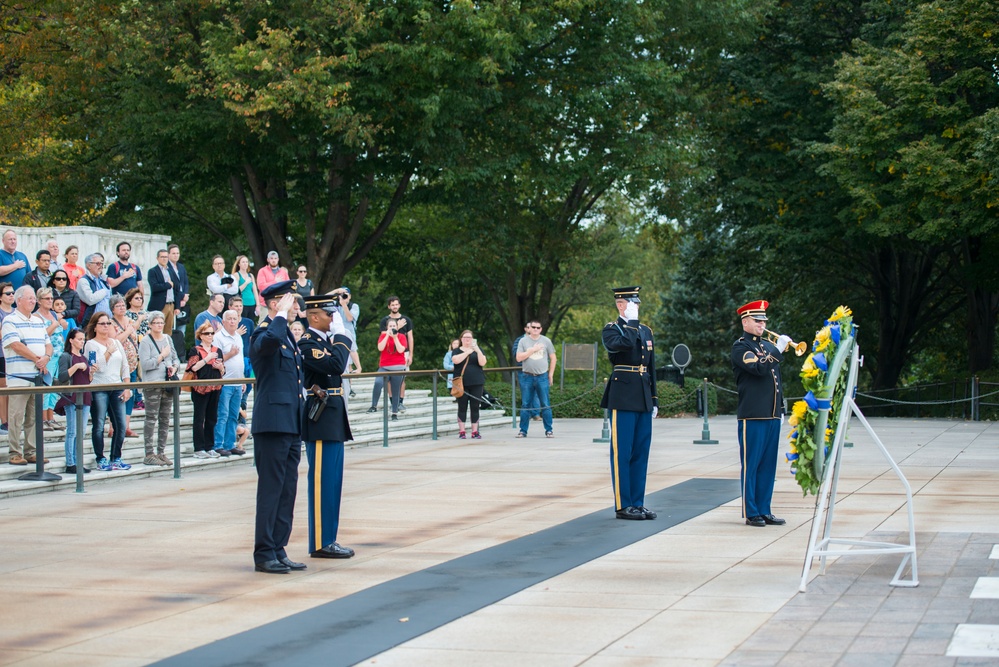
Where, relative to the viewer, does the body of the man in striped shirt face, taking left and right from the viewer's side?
facing the viewer and to the right of the viewer

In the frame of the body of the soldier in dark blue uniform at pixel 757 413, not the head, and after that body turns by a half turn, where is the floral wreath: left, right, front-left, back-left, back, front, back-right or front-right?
back-left

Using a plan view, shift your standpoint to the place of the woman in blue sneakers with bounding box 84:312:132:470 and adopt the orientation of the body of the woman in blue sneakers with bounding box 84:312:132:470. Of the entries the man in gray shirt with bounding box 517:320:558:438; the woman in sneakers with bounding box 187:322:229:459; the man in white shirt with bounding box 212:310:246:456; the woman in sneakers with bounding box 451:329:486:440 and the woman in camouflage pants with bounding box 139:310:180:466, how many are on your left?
5

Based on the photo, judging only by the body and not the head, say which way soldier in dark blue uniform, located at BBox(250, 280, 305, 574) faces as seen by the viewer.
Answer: to the viewer's right

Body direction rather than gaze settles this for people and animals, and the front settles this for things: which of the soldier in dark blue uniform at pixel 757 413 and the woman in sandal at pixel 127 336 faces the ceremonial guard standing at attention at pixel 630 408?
the woman in sandal

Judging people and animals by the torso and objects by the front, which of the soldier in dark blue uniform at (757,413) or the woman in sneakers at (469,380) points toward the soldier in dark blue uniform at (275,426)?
the woman in sneakers

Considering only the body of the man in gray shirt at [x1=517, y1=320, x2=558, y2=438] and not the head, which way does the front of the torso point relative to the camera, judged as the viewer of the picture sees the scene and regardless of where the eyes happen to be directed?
toward the camera

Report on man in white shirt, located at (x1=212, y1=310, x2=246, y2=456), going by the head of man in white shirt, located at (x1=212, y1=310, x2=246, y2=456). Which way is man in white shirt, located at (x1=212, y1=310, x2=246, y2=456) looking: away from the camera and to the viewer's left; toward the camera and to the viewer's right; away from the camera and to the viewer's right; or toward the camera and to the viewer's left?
toward the camera and to the viewer's right

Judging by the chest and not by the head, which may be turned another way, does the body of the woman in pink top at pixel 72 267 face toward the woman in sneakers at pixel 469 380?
no

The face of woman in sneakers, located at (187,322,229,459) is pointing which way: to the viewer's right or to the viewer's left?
to the viewer's right

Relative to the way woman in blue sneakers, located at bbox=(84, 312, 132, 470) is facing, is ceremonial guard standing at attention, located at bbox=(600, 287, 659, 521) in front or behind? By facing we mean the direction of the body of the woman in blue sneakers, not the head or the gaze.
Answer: in front

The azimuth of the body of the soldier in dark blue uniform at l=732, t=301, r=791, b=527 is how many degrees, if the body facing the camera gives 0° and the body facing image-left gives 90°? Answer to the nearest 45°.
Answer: approximately 315°

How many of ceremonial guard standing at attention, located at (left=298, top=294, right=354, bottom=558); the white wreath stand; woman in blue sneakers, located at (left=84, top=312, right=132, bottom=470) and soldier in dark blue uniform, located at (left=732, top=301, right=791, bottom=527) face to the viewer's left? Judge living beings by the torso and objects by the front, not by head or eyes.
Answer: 1

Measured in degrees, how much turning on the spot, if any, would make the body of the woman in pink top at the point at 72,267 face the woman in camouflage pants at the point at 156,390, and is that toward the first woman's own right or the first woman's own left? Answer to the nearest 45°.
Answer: approximately 45° to the first woman's own right

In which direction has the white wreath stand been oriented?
to the viewer's left

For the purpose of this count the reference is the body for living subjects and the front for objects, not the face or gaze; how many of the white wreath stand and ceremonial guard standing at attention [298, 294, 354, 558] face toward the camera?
0

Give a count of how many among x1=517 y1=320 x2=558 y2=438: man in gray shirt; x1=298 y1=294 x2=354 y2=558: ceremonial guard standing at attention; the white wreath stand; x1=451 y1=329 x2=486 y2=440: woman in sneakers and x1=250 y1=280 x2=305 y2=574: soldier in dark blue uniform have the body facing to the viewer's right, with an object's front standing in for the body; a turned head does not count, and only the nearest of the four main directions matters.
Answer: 2

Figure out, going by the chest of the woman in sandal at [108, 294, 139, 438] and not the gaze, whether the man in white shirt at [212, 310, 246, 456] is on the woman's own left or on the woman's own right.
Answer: on the woman's own left

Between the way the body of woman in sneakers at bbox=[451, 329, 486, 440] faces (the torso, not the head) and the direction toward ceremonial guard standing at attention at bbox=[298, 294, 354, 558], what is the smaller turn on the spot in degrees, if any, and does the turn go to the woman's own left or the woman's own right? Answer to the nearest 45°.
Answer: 0° — they already face them

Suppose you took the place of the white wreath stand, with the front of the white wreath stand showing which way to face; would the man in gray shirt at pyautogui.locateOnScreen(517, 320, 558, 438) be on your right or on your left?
on your right

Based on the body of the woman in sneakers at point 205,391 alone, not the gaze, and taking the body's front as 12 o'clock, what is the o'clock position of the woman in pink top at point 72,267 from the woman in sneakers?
The woman in pink top is roughly at 6 o'clock from the woman in sneakers.

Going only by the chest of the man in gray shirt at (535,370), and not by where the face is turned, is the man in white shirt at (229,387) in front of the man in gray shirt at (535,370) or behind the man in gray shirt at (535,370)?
in front

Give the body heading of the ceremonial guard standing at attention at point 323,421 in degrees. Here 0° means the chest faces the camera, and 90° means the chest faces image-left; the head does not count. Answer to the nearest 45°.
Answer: approximately 270°

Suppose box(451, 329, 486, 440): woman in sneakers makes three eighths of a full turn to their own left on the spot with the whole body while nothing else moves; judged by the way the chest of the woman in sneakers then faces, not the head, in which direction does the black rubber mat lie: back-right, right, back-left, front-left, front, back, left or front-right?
back-right

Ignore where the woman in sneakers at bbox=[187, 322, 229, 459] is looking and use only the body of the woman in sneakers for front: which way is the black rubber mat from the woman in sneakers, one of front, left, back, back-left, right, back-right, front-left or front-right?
front-right

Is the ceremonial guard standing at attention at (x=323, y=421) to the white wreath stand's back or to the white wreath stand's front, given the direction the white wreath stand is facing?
to the front
